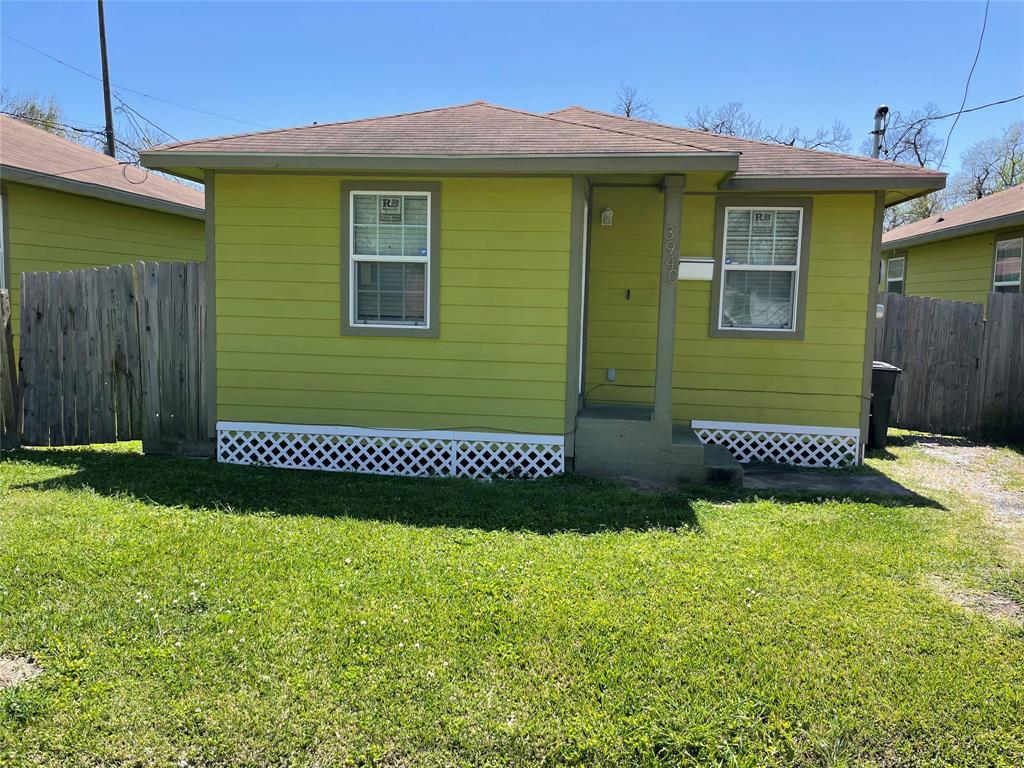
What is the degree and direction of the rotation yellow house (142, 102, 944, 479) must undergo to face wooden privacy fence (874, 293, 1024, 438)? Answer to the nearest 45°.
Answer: approximately 135° to its left

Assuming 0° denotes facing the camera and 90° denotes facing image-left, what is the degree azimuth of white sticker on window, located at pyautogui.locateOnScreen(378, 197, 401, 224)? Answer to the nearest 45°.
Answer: approximately 0°

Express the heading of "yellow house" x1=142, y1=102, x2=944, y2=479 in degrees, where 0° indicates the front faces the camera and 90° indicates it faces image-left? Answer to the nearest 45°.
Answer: approximately 0°

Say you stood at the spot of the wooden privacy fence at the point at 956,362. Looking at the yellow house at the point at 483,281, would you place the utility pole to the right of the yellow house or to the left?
right

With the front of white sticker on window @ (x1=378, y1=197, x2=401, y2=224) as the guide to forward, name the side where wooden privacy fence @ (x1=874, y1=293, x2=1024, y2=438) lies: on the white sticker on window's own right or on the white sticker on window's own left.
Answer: on the white sticker on window's own left

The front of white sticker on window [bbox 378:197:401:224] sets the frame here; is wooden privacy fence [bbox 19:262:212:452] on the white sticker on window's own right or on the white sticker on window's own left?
on the white sticker on window's own right

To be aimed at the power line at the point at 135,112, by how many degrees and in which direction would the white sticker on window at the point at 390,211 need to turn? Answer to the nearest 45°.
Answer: approximately 135° to its right

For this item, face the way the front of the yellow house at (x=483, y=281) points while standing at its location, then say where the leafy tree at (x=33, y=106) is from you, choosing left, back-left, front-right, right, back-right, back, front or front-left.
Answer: back-right

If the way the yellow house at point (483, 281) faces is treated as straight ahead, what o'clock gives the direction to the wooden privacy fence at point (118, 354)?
The wooden privacy fence is roughly at 3 o'clock from the yellow house.

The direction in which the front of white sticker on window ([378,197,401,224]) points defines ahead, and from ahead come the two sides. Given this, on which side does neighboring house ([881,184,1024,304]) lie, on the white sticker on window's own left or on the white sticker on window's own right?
on the white sticker on window's own left

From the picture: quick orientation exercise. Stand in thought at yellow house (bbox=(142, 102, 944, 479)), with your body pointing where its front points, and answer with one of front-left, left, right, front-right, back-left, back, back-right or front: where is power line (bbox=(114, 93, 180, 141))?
back-right
